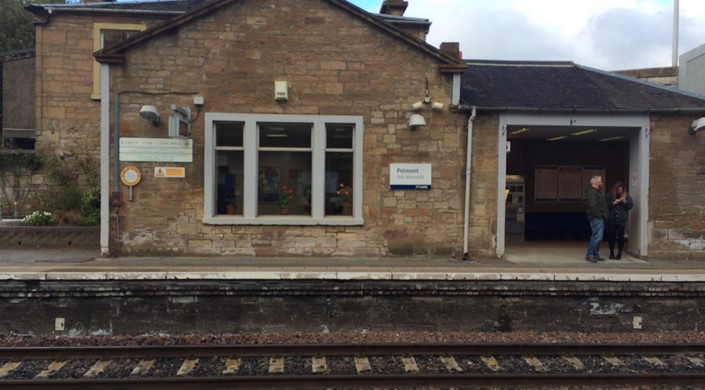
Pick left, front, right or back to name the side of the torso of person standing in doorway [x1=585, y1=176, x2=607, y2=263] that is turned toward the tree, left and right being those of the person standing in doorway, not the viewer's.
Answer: back

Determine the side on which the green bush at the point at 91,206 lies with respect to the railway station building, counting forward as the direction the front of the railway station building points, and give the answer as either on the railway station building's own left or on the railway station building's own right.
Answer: on the railway station building's own right

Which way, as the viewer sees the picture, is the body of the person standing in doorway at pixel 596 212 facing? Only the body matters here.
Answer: to the viewer's right

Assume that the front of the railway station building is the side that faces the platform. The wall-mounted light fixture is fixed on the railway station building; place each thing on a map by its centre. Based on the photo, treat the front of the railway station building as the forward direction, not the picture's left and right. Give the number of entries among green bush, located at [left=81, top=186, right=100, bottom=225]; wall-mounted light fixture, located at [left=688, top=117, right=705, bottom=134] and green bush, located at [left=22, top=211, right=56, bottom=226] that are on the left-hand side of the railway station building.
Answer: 1

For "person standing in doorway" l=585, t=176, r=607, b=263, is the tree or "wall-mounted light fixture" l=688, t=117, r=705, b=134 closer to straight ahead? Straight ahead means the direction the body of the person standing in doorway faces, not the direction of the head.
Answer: the wall-mounted light fixture

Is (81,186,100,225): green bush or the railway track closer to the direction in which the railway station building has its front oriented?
the railway track

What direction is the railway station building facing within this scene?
toward the camera

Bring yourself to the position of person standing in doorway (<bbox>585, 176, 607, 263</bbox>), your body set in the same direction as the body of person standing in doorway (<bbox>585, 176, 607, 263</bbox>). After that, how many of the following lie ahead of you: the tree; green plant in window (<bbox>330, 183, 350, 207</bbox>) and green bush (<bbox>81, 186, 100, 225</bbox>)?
0

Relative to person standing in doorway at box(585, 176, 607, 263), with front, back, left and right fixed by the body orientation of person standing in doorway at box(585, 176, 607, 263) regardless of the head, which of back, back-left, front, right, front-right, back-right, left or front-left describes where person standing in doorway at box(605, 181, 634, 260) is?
front-left
